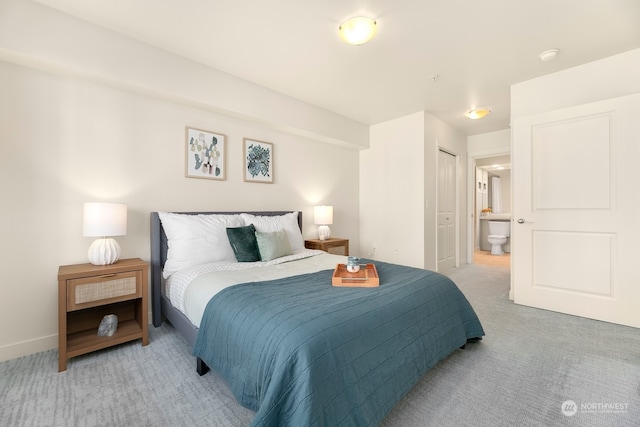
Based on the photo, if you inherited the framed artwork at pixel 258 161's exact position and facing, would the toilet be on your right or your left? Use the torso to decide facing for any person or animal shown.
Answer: on your left

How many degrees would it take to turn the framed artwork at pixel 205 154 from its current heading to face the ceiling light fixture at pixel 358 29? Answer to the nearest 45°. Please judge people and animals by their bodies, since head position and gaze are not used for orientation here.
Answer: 0° — it already faces it

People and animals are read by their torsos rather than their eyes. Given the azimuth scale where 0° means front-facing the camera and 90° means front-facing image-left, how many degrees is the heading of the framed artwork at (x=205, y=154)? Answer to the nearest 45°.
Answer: approximately 315°

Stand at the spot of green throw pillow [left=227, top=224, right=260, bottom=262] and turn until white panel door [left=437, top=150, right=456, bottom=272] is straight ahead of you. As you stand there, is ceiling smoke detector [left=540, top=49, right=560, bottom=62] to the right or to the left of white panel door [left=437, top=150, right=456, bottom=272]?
right

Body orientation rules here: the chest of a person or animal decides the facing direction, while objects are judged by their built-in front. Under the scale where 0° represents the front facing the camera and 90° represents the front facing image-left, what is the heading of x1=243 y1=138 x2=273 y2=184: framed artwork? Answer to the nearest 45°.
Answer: approximately 315°

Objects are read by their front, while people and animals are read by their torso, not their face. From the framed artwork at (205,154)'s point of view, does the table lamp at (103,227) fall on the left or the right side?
on its right

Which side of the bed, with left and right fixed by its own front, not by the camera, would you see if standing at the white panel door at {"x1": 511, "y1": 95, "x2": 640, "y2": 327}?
left

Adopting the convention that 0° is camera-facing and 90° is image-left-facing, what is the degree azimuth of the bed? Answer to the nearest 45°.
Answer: approximately 315°
